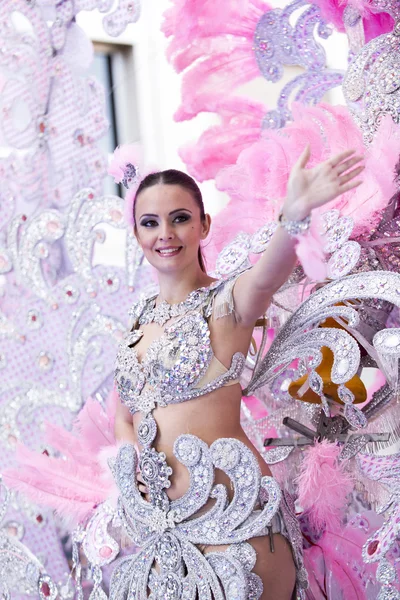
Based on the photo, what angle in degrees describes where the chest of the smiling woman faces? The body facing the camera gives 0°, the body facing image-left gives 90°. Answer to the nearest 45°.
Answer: approximately 45°
